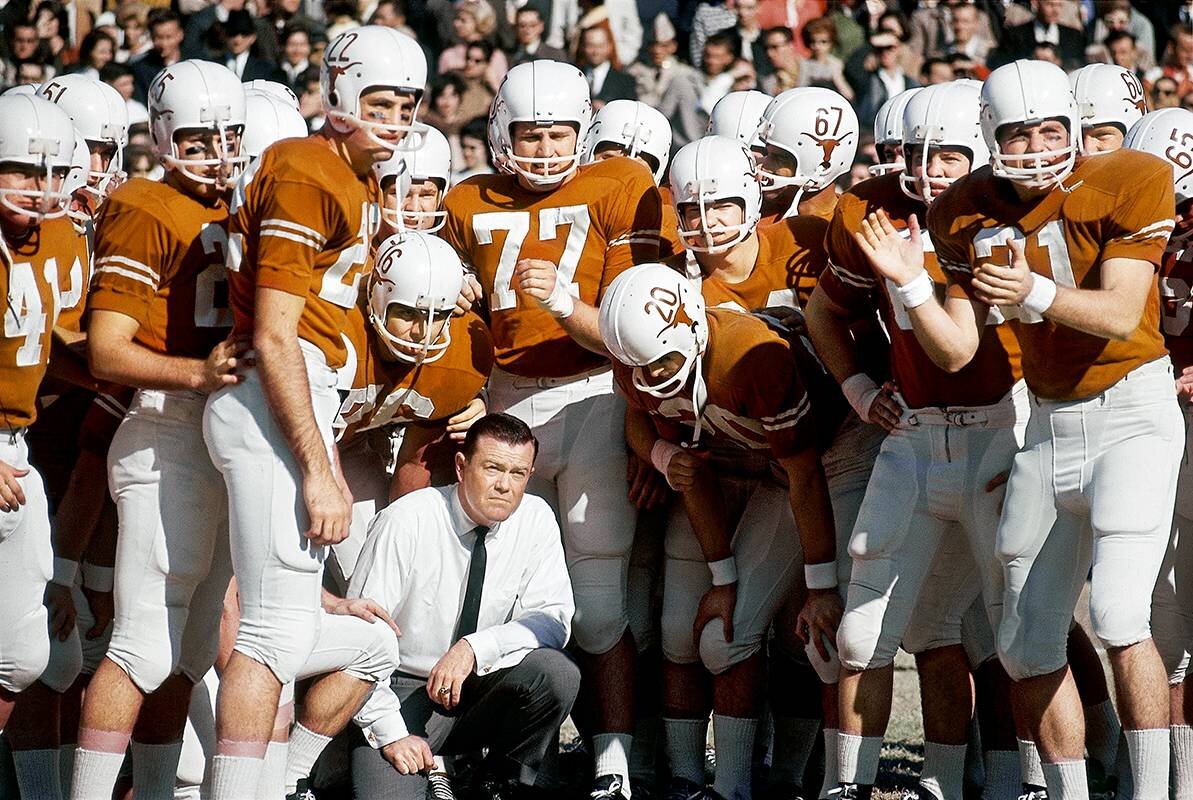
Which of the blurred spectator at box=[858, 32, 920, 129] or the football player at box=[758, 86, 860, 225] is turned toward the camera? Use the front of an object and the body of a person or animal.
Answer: the blurred spectator

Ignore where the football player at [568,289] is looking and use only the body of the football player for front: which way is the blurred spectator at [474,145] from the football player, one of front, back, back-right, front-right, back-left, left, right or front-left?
back

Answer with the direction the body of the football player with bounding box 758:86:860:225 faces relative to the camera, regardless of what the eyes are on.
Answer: to the viewer's left

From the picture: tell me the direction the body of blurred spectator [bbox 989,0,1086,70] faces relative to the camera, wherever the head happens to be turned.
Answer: toward the camera

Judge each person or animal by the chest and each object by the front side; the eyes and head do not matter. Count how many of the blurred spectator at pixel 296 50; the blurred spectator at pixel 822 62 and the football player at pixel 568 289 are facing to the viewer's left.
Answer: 0

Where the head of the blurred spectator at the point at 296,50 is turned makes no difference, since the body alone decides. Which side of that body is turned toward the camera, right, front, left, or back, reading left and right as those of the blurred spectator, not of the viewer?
front

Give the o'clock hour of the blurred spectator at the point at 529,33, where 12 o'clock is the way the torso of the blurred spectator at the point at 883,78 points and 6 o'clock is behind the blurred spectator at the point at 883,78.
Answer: the blurred spectator at the point at 529,33 is roughly at 3 o'clock from the blurred spectator at the point at 883,78.

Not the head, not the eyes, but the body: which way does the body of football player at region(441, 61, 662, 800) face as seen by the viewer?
toward the camera

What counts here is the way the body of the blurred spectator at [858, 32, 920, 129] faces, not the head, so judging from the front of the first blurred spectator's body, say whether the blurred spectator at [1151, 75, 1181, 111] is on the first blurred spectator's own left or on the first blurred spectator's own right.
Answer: on the first blurred spectator's own left

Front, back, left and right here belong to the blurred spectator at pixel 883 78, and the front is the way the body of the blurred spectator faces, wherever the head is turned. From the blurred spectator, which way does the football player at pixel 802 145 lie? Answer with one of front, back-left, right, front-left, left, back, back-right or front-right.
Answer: front

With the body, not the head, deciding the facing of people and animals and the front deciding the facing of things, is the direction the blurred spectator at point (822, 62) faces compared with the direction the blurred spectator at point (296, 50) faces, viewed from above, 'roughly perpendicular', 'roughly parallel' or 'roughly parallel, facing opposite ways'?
roughly parallel

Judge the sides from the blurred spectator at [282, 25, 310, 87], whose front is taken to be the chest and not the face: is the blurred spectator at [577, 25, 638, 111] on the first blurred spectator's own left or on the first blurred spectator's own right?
on the first blurred spectator's own left

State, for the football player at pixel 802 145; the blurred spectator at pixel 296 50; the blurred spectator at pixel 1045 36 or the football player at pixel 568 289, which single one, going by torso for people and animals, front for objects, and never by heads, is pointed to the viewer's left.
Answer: the football player at pixel 802 145

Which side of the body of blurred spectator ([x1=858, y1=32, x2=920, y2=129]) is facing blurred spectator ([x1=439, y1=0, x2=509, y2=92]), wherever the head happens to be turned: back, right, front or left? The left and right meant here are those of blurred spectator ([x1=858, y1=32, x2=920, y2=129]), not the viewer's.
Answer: right

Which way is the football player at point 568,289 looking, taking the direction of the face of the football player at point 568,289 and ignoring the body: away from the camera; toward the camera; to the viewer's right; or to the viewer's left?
toward the camera
